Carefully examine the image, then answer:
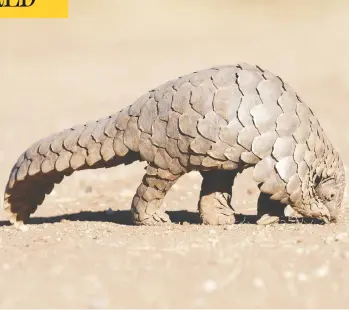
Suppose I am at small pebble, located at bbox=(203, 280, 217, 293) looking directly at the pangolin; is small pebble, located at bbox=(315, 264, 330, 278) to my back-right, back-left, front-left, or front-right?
front-right

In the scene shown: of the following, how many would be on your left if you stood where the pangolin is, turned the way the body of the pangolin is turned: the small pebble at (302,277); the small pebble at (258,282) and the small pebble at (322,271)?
0

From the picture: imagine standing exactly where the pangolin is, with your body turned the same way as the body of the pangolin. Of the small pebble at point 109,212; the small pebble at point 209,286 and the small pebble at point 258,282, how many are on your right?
2

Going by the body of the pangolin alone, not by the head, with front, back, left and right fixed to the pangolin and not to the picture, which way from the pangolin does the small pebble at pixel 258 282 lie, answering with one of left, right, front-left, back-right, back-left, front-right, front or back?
right

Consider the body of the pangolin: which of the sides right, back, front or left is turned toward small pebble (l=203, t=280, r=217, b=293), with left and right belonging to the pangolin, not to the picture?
right

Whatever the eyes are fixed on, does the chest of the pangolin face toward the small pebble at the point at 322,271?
no

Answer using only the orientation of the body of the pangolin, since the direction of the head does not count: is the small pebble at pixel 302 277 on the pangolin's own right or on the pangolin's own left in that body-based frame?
on the pangolin's own right

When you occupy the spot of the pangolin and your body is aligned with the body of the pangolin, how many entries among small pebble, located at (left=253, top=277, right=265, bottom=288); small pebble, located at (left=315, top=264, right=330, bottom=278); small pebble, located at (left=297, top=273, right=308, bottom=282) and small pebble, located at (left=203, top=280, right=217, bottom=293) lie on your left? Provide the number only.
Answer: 0

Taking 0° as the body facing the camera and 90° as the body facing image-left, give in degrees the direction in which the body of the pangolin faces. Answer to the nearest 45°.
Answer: approximately 270°

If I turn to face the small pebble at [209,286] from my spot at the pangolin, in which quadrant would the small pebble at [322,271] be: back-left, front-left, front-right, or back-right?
front-left
